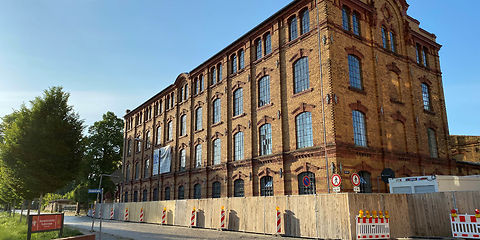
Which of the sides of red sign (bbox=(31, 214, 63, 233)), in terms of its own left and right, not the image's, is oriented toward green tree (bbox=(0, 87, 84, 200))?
back

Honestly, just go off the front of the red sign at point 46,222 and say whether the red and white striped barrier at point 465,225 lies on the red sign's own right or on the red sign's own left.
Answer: on the red sign's own left

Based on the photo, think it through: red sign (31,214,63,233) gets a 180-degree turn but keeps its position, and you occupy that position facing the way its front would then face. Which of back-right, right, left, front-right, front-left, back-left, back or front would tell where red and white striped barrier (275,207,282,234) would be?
right

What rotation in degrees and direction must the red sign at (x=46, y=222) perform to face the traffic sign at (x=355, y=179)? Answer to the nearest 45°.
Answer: approximately 90° to its left

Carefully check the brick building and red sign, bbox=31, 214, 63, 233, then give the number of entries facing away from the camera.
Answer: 0

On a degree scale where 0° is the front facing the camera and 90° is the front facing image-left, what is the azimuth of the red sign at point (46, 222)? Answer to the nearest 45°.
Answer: approximately 0°
